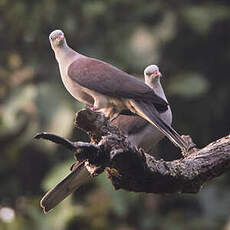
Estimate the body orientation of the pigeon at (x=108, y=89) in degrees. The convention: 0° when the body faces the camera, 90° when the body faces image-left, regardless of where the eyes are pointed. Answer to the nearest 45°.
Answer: approximately 90°
